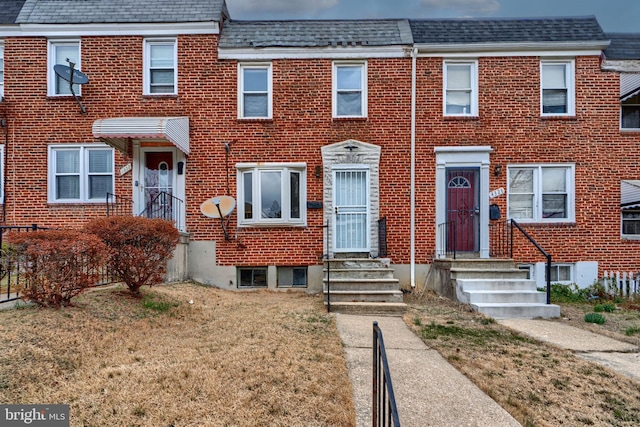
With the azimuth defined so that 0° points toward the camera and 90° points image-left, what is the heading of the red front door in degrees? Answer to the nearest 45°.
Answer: approximately 0°

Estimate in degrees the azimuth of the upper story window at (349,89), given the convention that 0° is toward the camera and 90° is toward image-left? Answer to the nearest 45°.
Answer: approximately 0°

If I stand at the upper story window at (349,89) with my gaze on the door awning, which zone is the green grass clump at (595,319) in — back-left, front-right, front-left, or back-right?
back-left

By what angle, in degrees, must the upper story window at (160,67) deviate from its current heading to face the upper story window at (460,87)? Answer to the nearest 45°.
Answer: approximately 90° to its left

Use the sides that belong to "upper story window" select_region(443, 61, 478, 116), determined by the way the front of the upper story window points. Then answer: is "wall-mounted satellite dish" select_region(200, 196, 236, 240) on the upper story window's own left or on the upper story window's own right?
on the upper story window's own right
